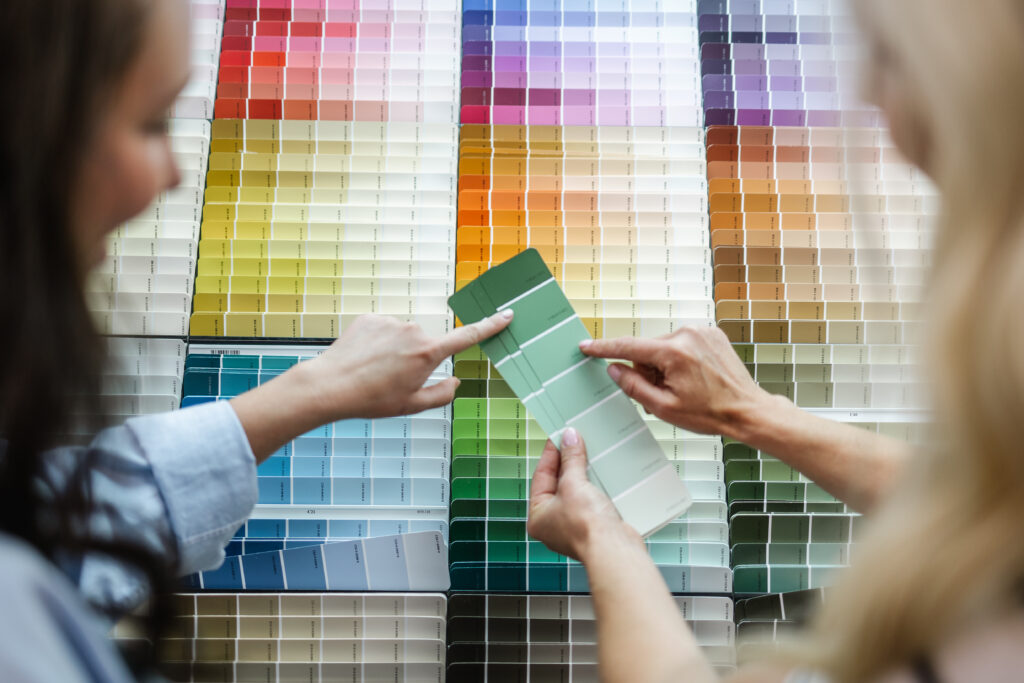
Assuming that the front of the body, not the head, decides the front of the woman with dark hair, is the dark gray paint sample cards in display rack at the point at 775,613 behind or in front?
in front

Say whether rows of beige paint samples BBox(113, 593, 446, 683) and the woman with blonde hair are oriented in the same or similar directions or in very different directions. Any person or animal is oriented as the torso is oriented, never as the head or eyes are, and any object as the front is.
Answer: very different directions

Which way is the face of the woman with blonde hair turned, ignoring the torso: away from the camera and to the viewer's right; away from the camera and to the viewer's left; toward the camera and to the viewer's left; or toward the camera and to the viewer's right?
away from the camera and to the viewer's left

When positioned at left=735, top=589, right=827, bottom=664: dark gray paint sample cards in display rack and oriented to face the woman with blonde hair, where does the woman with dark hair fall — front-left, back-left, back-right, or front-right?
front-right

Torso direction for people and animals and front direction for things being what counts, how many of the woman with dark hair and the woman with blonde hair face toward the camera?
0

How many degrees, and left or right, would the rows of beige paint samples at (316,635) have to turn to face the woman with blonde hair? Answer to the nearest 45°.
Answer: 0° — it already faces them

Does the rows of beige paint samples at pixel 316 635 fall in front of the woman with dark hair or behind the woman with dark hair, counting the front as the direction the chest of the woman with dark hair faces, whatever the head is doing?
in front

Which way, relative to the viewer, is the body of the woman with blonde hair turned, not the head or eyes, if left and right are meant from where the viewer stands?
facing away from the viewer and to the left of the viewer

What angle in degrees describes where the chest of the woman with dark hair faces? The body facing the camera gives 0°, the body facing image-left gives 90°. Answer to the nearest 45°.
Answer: approximately 225°

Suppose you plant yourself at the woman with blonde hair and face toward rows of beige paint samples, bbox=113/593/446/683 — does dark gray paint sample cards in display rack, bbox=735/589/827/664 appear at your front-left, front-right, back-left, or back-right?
front-right

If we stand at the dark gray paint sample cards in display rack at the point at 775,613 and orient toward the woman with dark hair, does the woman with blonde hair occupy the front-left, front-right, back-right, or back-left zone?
front-left

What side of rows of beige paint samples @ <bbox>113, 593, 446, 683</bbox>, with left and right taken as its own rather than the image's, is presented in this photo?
front

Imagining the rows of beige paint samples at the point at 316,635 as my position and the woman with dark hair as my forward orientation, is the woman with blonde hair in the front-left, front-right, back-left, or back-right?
front-left

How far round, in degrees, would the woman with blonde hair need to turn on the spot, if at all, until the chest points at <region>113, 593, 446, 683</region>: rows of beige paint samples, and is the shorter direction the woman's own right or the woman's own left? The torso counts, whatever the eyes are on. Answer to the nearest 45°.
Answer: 0° — they already face it

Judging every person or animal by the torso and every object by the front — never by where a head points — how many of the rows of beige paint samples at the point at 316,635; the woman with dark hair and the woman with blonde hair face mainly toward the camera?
1
